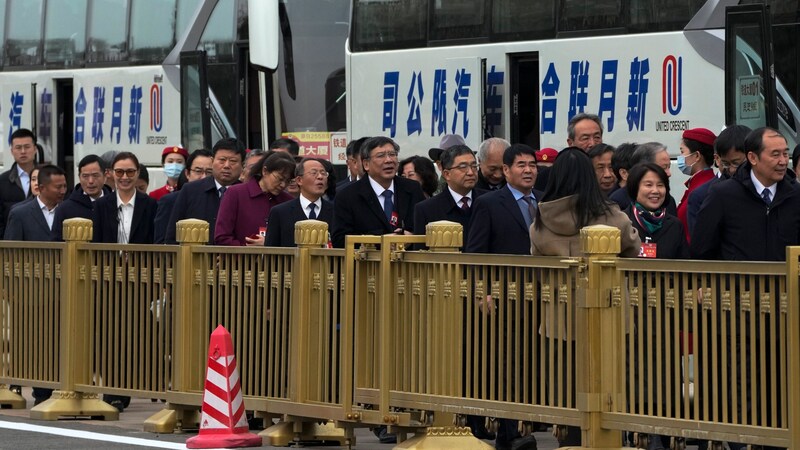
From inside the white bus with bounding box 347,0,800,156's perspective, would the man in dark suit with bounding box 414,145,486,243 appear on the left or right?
on its right

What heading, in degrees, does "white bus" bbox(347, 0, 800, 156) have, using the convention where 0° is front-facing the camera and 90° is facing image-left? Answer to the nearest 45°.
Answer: approximately 315°

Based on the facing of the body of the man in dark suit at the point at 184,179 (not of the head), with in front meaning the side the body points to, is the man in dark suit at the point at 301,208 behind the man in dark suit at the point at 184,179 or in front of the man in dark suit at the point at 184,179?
in front

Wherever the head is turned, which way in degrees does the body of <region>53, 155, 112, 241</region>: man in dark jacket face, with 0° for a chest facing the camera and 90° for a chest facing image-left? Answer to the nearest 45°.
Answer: approximately 315°
